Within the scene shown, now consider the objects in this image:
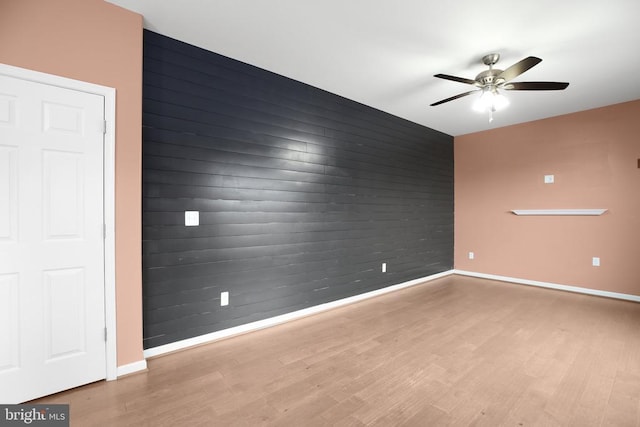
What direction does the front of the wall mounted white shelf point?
toward the camera

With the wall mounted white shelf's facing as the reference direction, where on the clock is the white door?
The white door is roughly at 1 o'clock from the wall mounted white shelf.

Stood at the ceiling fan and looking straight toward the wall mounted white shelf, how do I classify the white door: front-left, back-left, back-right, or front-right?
back-left

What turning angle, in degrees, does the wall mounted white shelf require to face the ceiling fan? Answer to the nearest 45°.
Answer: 0° — it already faces it

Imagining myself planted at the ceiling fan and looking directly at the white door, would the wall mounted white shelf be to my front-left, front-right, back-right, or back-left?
back-right
